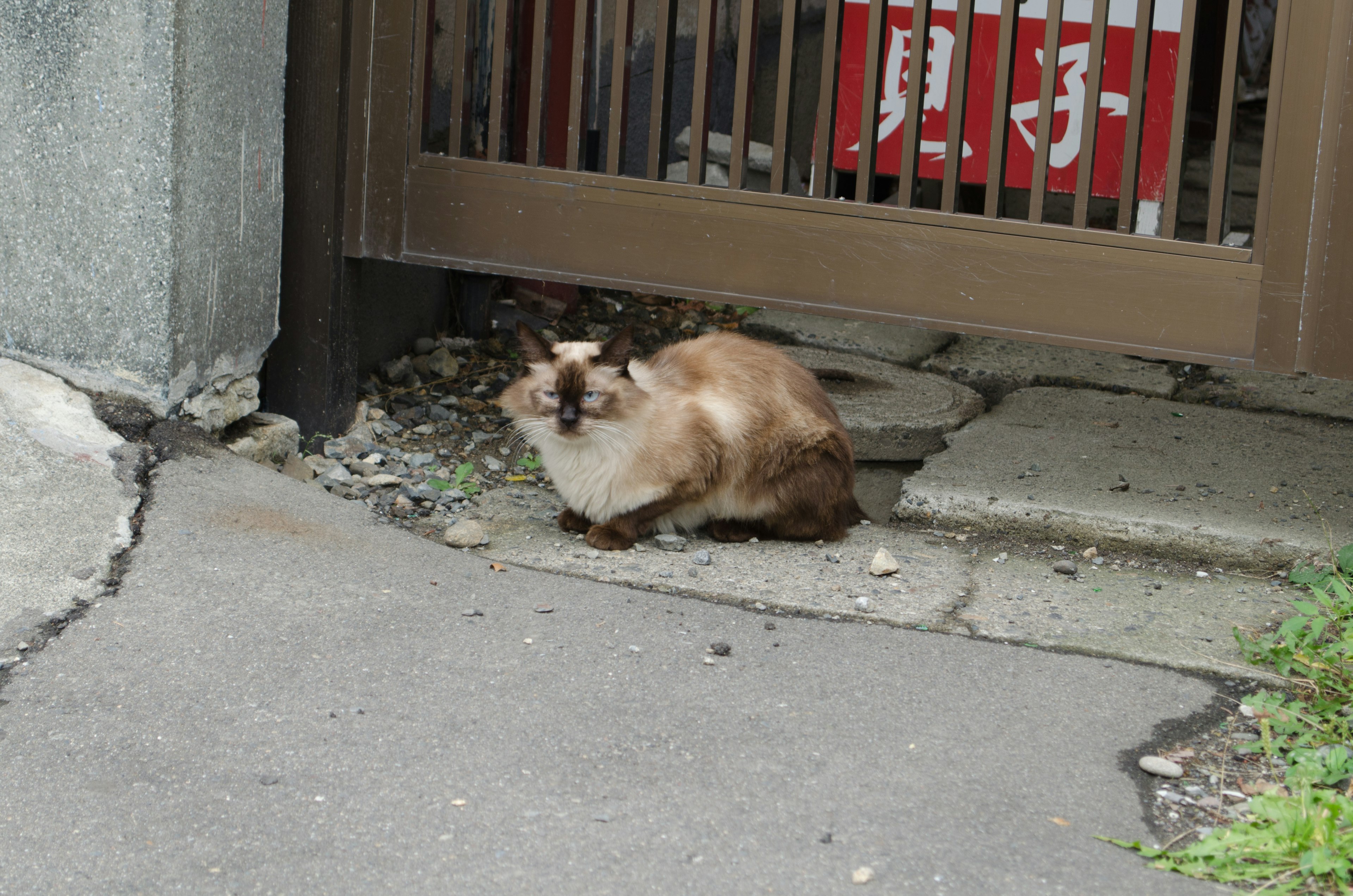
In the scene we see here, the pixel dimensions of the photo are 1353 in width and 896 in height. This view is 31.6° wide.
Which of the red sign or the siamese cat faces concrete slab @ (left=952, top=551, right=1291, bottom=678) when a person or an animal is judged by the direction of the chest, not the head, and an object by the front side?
the red sign

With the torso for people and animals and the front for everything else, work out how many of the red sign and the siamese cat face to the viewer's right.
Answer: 0

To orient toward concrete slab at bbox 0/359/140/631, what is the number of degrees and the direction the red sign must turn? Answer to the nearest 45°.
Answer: approximately 45° to its right

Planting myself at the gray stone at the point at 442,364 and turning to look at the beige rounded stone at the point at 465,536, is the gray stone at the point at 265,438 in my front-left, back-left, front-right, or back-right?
front-right

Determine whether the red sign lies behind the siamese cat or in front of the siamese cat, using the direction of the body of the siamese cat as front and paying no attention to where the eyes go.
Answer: behind

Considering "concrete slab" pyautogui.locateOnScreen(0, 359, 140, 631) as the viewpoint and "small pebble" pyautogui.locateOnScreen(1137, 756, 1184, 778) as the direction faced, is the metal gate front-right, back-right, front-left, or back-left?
front-left

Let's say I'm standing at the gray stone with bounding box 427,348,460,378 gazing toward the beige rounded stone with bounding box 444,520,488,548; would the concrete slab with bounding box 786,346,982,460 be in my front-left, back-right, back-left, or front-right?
front-left

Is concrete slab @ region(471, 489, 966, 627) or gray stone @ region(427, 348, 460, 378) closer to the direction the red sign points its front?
the concrete slab

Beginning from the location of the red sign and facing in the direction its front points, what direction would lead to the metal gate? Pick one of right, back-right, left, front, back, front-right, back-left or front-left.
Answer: front

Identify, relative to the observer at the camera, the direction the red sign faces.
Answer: facing the viewer

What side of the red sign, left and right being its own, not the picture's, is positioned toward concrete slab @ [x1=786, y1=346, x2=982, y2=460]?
front

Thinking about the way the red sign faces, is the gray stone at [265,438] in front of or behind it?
in front
